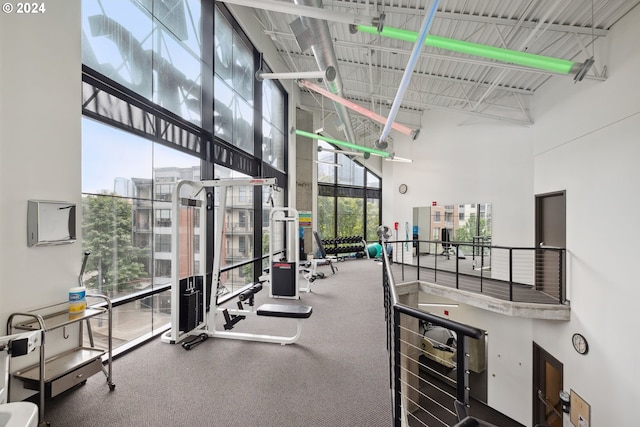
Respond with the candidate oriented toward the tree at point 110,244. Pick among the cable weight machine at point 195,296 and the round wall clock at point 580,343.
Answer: the round wall clock

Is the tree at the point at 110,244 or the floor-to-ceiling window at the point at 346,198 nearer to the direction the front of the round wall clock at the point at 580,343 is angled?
the tree

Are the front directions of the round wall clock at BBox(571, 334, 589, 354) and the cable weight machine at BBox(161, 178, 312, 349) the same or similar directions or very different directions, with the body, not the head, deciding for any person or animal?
very different directions

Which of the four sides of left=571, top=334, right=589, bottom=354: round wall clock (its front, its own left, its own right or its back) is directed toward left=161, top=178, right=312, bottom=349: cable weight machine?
front

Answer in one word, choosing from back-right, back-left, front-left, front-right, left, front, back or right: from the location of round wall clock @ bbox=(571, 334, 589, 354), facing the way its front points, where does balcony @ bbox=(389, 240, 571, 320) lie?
right

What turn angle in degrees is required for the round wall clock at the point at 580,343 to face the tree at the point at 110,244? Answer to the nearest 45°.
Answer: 0° — it already faces it

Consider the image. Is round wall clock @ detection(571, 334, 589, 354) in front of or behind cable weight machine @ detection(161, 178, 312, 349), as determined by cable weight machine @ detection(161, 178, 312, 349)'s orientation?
in front

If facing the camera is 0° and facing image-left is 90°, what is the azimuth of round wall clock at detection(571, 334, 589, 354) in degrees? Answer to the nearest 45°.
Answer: approximately 45°
